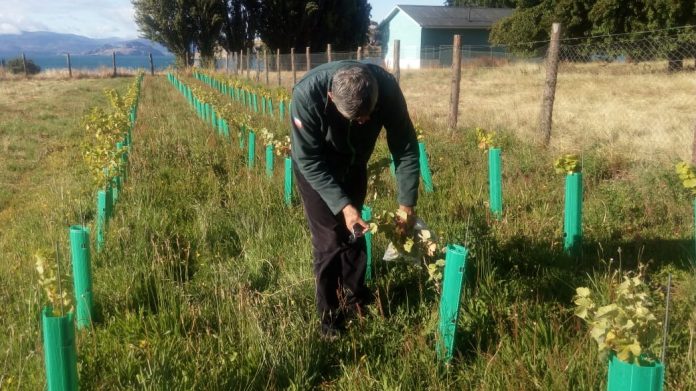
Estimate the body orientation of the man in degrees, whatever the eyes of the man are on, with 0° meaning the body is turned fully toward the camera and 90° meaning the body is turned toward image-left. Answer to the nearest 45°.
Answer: approximately 315°

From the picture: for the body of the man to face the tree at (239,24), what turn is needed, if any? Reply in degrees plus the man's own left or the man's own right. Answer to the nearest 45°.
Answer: approximately 135° to the man's own left

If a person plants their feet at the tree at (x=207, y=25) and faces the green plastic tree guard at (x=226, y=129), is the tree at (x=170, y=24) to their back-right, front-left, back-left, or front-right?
back-right

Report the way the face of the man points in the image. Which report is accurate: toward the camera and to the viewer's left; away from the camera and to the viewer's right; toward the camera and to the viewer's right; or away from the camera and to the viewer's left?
toward the camera and to the viewer's right

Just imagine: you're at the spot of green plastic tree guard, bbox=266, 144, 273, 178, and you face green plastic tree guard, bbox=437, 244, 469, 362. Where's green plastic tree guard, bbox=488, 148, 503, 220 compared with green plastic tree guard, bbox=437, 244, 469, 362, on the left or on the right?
left

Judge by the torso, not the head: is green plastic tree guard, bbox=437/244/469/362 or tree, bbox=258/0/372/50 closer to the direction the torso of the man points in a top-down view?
the green plastic tree guard

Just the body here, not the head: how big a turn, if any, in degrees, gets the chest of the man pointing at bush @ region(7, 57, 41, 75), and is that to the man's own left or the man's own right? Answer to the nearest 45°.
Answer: approximately 180°

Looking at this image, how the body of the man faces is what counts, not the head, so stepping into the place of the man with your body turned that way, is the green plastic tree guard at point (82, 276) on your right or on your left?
on your right
